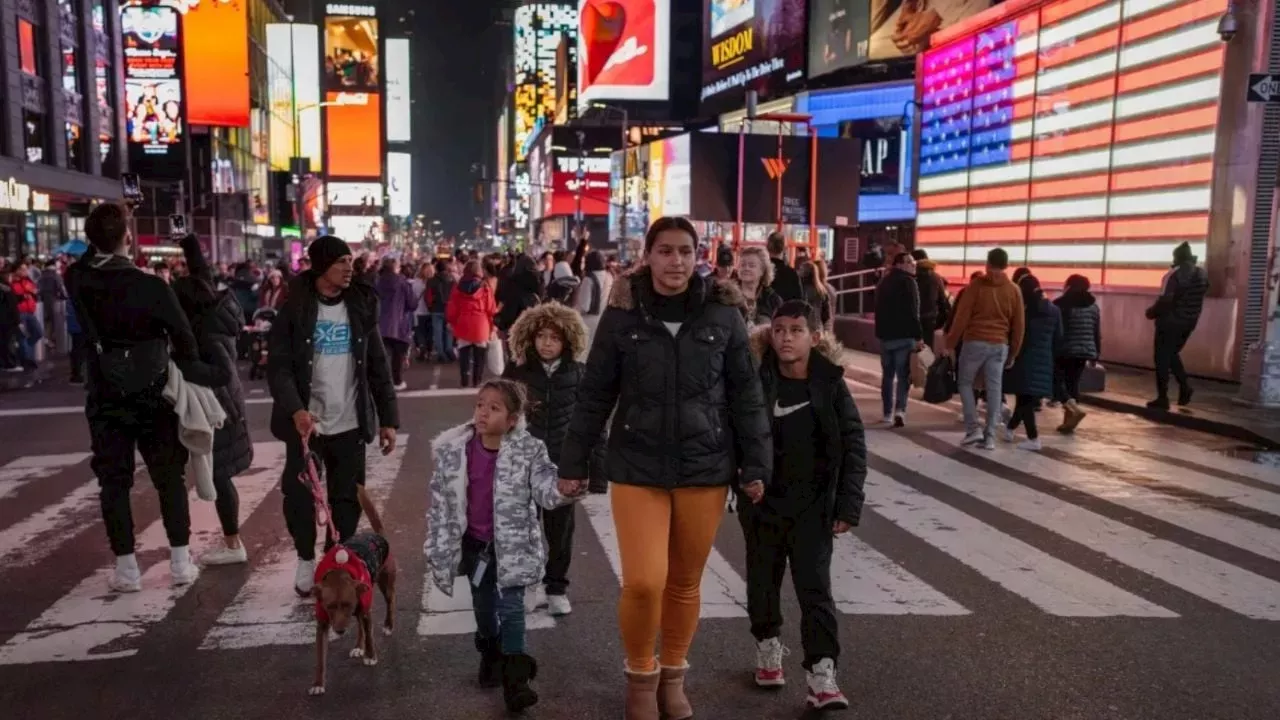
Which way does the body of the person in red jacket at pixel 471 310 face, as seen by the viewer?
away from the camera

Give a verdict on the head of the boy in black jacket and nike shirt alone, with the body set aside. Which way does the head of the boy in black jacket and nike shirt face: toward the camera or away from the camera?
toward the camera

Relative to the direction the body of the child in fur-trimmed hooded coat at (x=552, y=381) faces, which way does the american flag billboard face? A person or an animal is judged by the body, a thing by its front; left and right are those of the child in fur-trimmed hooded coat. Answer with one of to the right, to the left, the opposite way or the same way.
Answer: to the right

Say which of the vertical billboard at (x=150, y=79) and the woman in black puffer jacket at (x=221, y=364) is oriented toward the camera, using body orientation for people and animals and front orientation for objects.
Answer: the vertical billboard

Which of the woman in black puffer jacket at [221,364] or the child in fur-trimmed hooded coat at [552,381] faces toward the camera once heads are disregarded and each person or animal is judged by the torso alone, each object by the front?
the child in fur-trimmed hooded coat

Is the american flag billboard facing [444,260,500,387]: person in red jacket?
yes

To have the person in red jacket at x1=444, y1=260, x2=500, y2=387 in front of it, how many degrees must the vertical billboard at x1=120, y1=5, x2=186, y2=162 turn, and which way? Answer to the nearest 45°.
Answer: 0° — it already faces them

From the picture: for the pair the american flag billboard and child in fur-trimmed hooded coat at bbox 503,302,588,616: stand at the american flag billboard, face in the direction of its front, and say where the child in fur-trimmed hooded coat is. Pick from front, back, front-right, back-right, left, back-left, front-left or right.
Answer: front-left

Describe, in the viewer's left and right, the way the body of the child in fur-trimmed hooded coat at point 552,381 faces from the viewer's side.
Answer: facing the viewer

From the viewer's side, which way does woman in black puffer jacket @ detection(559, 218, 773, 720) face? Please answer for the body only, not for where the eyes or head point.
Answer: toward the camera

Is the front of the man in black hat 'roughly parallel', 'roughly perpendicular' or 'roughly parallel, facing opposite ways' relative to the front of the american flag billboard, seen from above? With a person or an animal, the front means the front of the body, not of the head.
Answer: roughly perpendicular

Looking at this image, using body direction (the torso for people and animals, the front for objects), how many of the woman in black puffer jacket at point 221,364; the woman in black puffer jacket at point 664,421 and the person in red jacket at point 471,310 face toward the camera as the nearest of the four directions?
1

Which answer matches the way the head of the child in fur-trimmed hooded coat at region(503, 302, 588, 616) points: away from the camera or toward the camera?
toward the camera

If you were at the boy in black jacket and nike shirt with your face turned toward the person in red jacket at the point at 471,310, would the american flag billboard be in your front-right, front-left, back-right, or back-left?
front-right

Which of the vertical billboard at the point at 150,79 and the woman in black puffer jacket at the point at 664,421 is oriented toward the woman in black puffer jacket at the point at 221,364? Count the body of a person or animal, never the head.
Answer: the vertical billboard

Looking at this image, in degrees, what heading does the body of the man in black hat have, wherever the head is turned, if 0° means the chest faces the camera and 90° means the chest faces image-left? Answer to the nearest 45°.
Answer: approximately 0°

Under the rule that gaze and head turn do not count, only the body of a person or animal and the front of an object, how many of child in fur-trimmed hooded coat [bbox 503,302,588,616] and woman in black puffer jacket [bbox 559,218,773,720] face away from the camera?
0

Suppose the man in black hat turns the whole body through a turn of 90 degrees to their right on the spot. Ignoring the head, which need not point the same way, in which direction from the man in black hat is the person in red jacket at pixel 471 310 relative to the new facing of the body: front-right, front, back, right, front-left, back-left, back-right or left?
right
